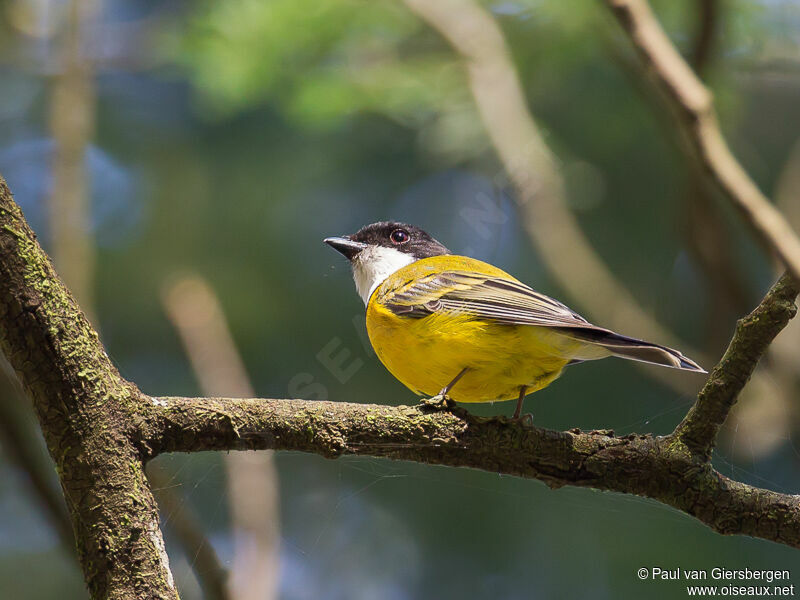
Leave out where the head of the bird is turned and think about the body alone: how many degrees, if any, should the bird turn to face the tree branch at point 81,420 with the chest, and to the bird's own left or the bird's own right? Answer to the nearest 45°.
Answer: approximately 45° to the bird's own left

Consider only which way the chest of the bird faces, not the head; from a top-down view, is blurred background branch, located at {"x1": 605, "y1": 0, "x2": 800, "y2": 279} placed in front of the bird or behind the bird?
behind

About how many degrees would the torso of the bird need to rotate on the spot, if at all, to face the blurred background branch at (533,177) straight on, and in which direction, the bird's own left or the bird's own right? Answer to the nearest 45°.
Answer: approximately 90° to the bird's own right

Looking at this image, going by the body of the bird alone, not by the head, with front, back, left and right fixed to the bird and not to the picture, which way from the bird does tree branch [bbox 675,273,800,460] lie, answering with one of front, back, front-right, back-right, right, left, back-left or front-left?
back-left

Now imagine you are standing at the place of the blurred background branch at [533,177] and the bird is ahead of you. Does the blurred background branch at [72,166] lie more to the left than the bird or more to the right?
right

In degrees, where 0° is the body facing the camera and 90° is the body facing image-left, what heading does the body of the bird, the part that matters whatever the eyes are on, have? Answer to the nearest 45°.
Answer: approximately 90°

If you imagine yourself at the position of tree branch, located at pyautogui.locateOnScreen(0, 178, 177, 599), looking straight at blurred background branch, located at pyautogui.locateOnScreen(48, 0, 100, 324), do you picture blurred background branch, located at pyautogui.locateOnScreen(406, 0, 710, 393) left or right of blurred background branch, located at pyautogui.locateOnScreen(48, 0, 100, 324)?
right

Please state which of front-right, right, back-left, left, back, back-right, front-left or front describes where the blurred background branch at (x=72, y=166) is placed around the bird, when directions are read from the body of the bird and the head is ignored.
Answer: front-right
